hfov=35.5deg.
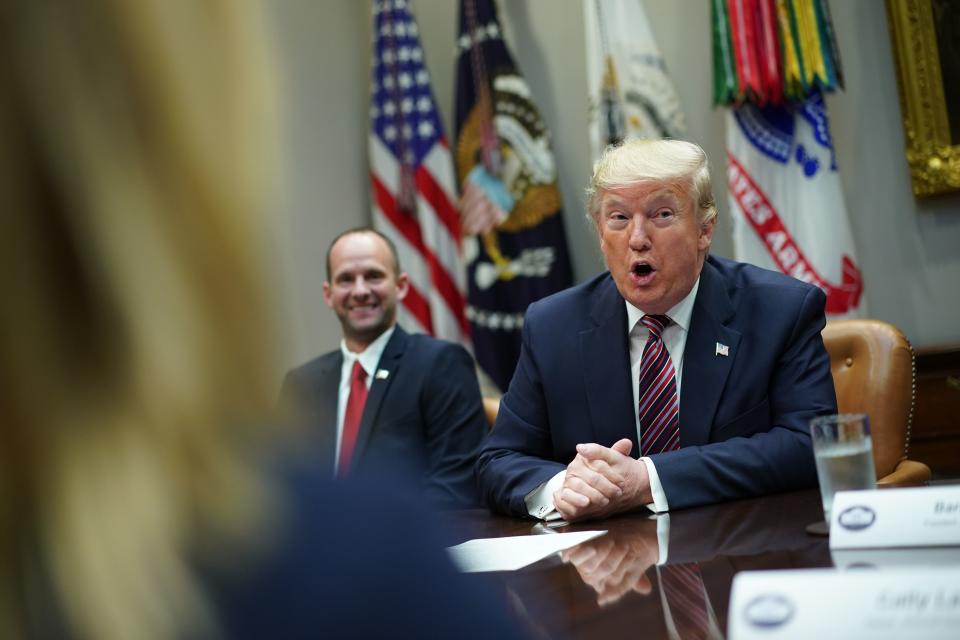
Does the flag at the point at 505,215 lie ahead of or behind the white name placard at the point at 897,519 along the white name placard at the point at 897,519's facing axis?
behind

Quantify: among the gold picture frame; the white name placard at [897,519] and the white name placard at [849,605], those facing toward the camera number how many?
3

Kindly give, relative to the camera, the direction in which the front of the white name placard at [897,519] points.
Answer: facing the viewer

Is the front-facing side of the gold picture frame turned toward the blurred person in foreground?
yes

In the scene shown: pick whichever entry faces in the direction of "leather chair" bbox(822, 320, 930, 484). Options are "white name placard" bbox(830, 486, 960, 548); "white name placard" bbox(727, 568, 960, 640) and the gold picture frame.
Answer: the gold picture frame

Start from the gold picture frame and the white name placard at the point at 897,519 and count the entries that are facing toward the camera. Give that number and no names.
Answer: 2

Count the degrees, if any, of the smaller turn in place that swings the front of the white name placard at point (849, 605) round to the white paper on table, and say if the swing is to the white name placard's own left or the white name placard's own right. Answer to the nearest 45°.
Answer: approximately 135° to the white name placard's own right

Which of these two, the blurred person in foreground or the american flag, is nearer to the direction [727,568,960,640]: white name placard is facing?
the blurred person in foreground

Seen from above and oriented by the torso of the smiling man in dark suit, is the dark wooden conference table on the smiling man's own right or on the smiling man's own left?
on the smiling man's own left

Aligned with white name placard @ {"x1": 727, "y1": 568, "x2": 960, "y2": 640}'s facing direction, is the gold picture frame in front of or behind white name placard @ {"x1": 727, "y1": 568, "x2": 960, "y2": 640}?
behind

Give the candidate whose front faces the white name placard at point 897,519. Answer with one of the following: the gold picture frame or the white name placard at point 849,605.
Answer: the gold picture frame

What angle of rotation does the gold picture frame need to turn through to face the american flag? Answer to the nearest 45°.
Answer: approximately 90° to its right

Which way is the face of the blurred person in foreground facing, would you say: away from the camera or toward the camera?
away from the camera

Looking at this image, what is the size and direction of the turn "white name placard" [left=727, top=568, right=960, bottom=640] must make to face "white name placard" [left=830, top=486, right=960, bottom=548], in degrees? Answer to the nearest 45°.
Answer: approximately 180°

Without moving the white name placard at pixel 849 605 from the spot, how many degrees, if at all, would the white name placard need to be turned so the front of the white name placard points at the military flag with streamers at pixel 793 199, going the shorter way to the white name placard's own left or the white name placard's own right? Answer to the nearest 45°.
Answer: approximately 180°

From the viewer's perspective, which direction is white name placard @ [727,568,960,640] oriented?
toward the camera
